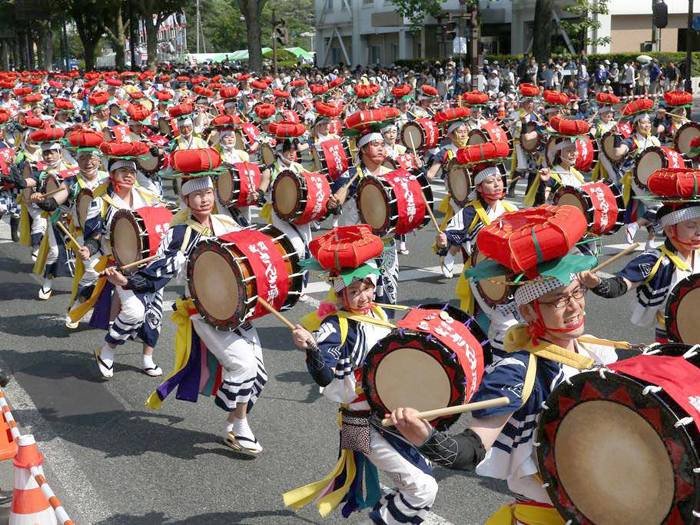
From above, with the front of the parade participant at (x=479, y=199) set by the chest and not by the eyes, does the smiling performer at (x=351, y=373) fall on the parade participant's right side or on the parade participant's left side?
on the parade participant's right side

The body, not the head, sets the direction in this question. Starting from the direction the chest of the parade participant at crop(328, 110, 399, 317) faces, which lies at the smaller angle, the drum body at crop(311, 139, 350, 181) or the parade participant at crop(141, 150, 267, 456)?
the parade participant

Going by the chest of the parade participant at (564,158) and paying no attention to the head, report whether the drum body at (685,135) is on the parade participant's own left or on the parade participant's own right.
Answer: on the parade participant's own left

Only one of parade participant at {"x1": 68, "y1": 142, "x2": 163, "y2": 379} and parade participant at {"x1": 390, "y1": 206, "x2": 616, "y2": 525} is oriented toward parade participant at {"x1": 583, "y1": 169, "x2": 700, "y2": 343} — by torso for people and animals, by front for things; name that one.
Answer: parade participant at {"x1": 68, "y1": 142, "x2": 163, "y2": 379}

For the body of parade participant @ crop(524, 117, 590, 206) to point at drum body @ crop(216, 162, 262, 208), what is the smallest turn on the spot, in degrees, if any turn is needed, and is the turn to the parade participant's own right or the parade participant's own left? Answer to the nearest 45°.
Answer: approximately 135° to the parade participant's own right
